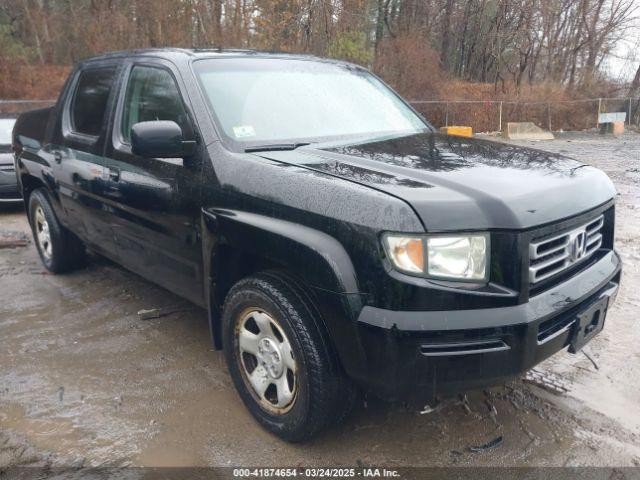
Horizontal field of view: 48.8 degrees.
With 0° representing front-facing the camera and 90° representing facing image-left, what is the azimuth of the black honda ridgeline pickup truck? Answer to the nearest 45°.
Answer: approximately 315°

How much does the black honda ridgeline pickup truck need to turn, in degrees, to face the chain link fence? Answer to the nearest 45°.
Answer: approximately 135° to its left

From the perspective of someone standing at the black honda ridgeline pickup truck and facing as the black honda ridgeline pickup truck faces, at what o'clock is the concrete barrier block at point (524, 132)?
The concrete barrier block is roughly at 8 o'clock from the black honda ridgeline pickup truck.
